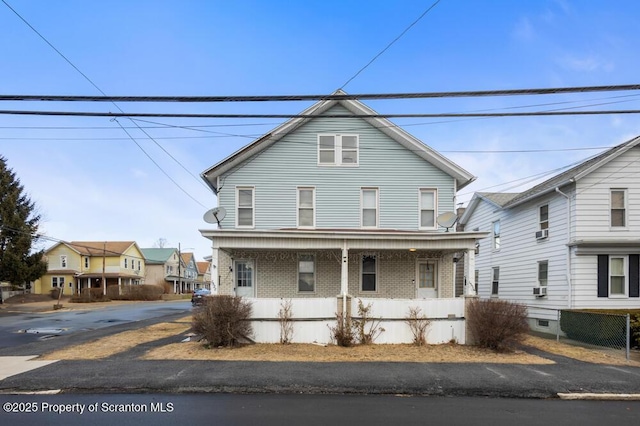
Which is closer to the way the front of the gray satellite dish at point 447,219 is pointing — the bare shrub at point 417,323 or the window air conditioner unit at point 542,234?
the bare shrub

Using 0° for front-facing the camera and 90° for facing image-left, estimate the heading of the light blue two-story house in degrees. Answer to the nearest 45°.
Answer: approximately 0°

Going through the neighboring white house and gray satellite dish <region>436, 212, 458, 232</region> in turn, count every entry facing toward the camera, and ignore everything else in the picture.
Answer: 2
